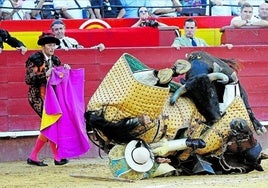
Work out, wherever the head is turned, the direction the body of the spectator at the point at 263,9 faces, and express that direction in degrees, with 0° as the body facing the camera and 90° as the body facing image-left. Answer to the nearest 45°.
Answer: approximately 0°

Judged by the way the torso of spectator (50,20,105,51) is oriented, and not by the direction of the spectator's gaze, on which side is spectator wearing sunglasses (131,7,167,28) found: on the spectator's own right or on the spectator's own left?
on the spectator's own left

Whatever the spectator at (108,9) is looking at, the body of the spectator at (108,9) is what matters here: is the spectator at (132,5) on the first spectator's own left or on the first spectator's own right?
on the first spectator's own left

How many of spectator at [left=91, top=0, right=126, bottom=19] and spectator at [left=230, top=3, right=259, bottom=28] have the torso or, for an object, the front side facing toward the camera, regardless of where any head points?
2

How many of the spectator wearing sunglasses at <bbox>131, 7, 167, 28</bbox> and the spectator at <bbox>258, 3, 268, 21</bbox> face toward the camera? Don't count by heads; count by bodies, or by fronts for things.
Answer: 2

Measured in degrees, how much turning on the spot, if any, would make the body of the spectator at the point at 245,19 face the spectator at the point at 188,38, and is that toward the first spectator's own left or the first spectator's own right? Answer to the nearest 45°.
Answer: approximately 45° to the first spectator's own right

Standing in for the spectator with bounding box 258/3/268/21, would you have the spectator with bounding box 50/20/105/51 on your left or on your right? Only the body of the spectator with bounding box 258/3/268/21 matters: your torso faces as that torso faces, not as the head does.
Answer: on your right
